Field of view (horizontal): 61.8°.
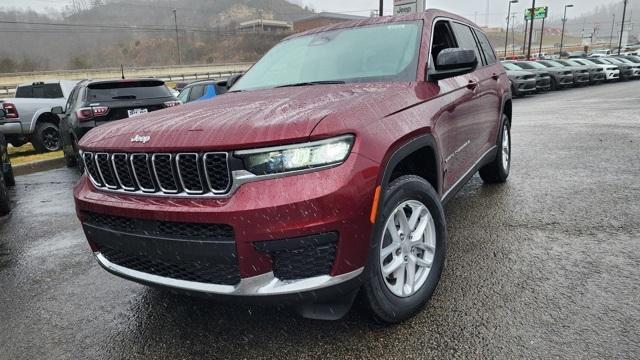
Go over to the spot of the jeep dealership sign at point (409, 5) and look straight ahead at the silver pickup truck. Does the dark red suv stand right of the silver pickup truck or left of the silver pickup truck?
left

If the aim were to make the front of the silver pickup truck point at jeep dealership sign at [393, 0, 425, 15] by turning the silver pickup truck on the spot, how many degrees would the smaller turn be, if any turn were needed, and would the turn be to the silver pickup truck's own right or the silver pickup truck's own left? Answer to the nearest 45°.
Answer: approximately 45° to the silver pickup truck's own right

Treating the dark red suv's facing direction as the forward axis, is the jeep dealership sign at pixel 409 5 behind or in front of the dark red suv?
behind

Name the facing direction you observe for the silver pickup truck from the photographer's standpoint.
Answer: facing away from the viewer and to the right of the viewer

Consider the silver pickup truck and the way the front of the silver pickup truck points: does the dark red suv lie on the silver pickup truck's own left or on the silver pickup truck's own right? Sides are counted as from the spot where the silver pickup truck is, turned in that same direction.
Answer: on the silver pickup truck's own right

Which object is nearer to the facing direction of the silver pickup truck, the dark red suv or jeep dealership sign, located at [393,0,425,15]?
the jeep dealership sign

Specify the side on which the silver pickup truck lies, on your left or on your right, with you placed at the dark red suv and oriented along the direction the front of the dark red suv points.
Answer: on your right

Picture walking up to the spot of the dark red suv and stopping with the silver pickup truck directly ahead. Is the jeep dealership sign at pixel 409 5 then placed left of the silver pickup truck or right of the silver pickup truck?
right
